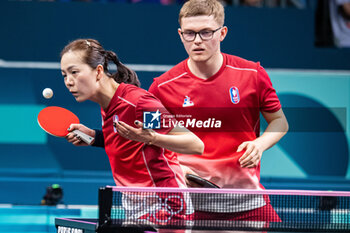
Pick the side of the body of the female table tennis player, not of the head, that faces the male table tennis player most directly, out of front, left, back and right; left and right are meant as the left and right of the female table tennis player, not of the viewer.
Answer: back

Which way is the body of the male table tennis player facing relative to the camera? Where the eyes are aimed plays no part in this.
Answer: toward the camera

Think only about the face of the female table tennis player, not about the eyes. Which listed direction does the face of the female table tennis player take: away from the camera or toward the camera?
toward the camera

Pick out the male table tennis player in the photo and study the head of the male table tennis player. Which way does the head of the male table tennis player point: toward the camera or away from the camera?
toward the camera

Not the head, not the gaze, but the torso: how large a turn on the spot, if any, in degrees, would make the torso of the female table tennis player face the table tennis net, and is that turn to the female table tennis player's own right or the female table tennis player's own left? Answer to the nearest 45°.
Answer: approximately 90° to the female table tennis player's own left

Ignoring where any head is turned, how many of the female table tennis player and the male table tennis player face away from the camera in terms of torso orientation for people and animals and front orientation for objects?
0

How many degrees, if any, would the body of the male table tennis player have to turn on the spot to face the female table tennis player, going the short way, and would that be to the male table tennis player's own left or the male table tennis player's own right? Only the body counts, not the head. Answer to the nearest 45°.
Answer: approximately 45° to the male table tennis player's own right

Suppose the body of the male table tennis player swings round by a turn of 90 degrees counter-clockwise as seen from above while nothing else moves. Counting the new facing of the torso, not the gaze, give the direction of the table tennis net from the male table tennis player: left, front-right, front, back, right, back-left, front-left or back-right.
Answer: right
